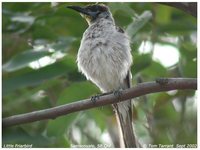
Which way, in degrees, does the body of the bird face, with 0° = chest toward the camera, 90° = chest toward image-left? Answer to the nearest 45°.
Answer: approximately 45°
